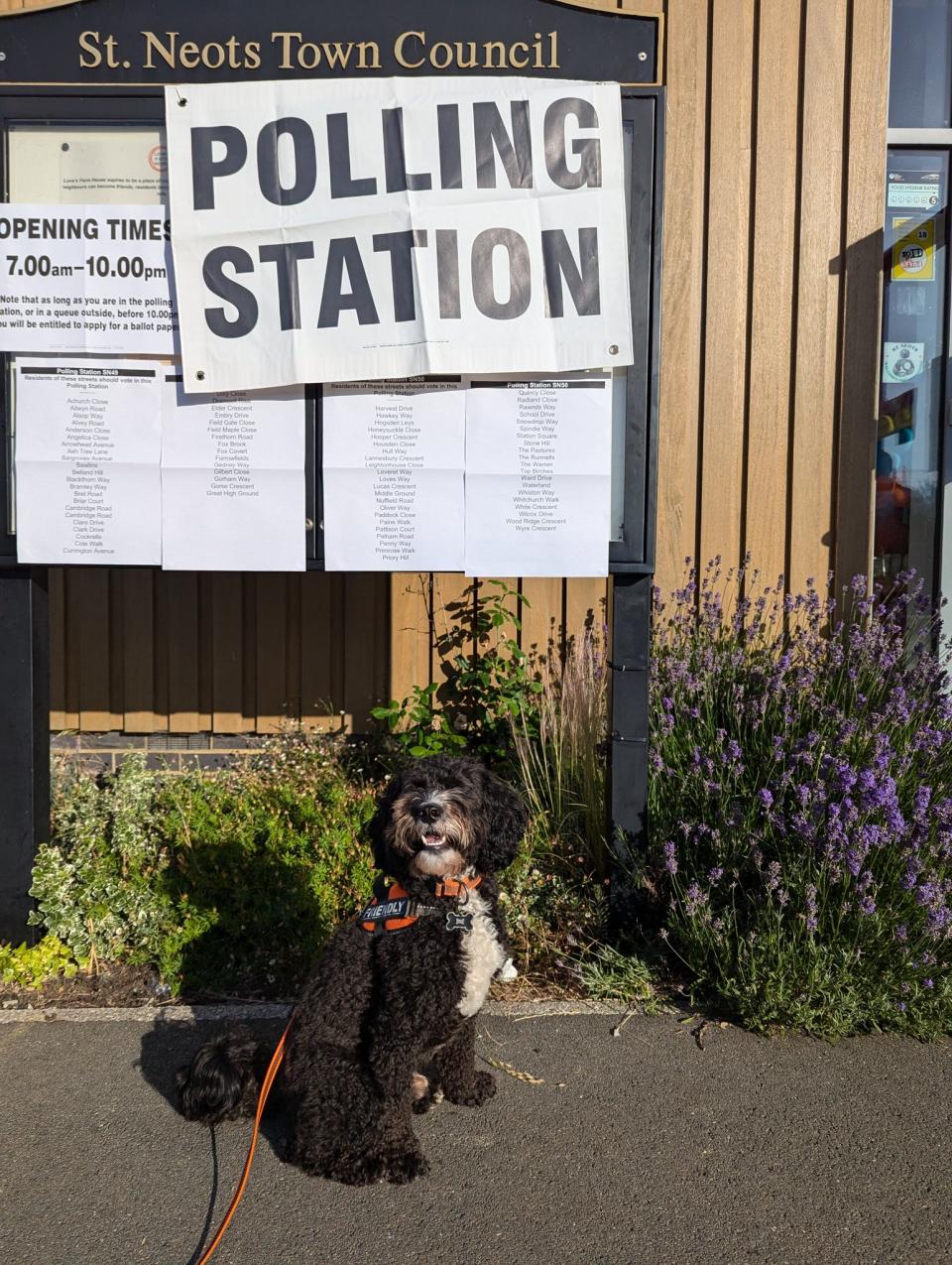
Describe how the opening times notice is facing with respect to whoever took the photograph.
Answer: facing the viewer

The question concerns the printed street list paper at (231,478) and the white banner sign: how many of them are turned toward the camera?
2

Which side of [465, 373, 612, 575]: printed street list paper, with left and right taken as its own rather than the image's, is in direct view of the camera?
front

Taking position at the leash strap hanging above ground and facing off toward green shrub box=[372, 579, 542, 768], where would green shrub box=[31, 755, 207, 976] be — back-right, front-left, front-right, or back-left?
front-left

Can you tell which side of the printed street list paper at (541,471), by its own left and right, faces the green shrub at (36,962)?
right

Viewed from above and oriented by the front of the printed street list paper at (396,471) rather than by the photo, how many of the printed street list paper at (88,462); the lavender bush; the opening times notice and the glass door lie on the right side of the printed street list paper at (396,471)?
2

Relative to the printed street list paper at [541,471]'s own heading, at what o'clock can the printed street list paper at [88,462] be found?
the printed street list paper at [88,462] is roughly at 3 o'clock from the printed street list paper at [541,471].

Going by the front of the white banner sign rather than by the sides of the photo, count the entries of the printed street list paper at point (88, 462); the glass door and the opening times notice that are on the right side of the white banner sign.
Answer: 2
